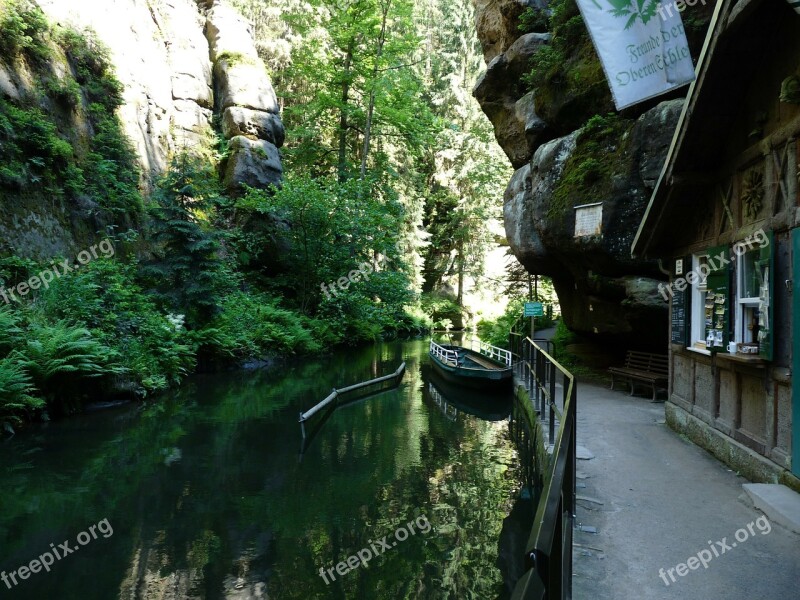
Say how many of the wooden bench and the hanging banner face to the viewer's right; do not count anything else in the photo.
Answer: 0

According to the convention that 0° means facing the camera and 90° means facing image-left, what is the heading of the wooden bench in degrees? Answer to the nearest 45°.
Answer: approximately 45°

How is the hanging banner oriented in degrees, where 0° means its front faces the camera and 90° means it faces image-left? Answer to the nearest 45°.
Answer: approximately 0°

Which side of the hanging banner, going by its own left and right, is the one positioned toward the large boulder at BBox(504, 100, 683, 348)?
back

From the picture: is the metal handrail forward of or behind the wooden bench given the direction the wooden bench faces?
forward

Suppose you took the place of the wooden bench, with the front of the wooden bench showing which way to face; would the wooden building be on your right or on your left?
on your left
